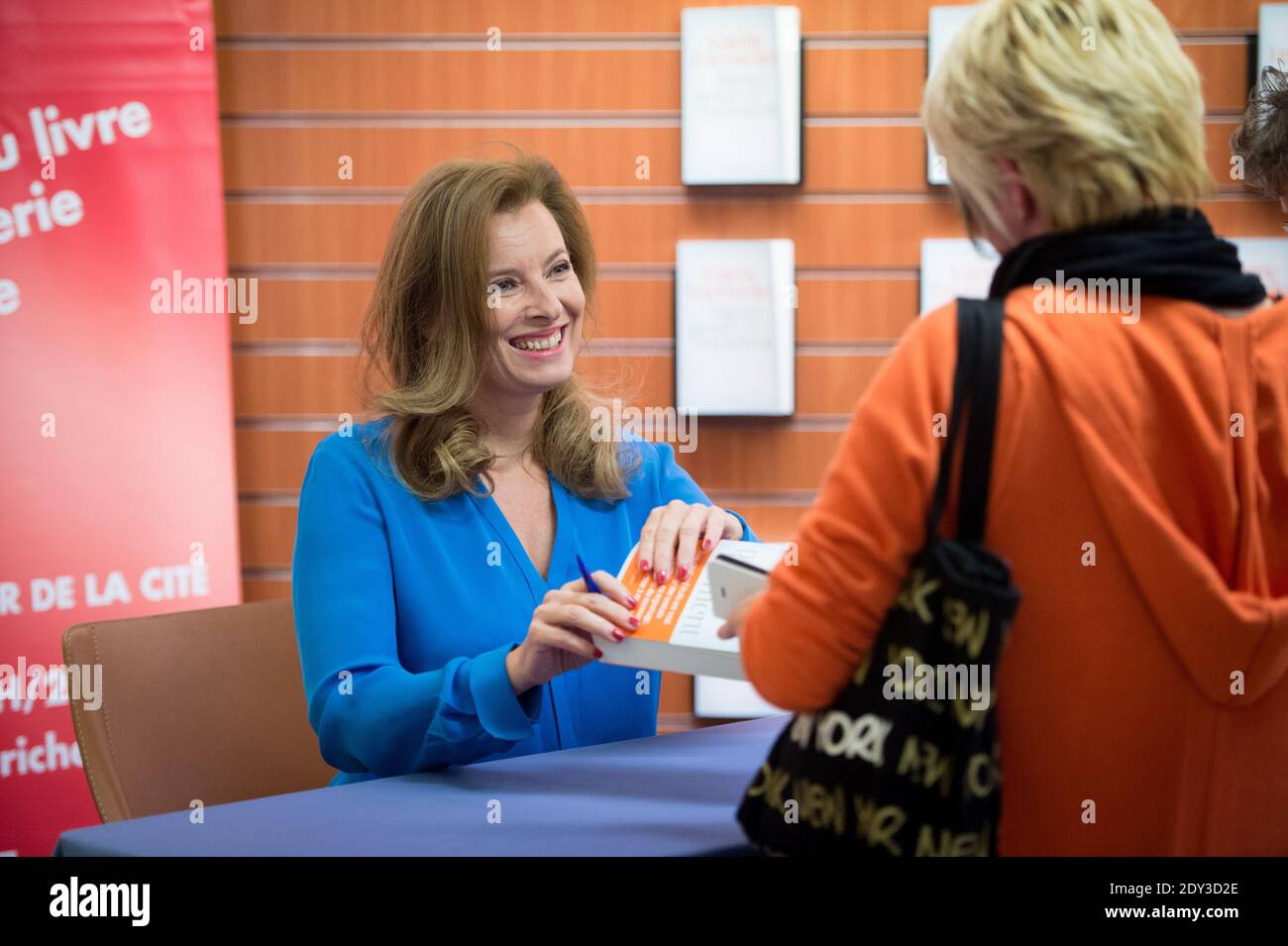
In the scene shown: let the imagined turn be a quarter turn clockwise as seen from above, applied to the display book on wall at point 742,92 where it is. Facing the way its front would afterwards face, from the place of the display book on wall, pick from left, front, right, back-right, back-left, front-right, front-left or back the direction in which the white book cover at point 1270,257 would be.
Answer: back

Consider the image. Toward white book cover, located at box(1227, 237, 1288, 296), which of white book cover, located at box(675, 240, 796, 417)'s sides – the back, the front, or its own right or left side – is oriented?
left

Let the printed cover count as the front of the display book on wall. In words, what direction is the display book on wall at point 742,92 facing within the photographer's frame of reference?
facing the viewer

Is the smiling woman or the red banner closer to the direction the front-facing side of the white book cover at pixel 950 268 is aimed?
the smiling woman

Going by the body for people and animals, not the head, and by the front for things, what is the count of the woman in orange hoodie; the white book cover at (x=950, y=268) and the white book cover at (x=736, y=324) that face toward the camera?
2

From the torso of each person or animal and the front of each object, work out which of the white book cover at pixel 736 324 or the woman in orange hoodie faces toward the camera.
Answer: the white book cover

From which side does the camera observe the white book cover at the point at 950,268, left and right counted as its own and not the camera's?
front

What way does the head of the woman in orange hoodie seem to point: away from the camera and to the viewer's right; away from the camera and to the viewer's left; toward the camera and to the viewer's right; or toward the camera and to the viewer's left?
away from the camera and to the viewer's left

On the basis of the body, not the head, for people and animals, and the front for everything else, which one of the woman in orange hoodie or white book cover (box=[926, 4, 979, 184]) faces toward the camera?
the white book cover

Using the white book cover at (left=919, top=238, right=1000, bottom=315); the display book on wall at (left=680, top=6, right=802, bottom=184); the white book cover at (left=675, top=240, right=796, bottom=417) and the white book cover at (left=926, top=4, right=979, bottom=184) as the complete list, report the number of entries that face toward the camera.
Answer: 4

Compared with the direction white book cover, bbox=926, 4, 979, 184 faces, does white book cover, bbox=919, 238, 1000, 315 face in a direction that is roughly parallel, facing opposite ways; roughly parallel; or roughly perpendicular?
roughly parallel

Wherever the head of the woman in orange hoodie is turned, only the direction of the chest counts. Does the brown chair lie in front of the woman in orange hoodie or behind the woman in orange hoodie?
in front

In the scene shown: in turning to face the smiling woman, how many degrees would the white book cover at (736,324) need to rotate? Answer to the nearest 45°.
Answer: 0° — it already faces them

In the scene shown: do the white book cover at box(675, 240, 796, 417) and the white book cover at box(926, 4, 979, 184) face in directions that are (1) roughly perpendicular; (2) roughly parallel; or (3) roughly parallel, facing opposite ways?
roughly parallel

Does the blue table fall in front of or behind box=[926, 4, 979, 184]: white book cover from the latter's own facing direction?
in front

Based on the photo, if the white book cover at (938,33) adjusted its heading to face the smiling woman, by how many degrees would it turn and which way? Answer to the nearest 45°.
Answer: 0° — it already faces them

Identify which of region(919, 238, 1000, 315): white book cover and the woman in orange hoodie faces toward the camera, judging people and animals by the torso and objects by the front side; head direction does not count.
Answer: the white book cover

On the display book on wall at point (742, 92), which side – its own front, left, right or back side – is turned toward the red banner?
right

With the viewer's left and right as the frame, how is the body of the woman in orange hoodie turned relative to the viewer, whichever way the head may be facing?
facing away from the viewer and to the left of the viewer

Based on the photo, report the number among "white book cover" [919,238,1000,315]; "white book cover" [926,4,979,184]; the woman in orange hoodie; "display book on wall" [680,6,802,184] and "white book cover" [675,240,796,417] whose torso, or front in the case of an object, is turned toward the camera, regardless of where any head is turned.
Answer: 4
